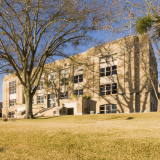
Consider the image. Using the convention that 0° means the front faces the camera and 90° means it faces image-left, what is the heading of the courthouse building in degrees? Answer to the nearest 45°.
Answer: approximately 45°
